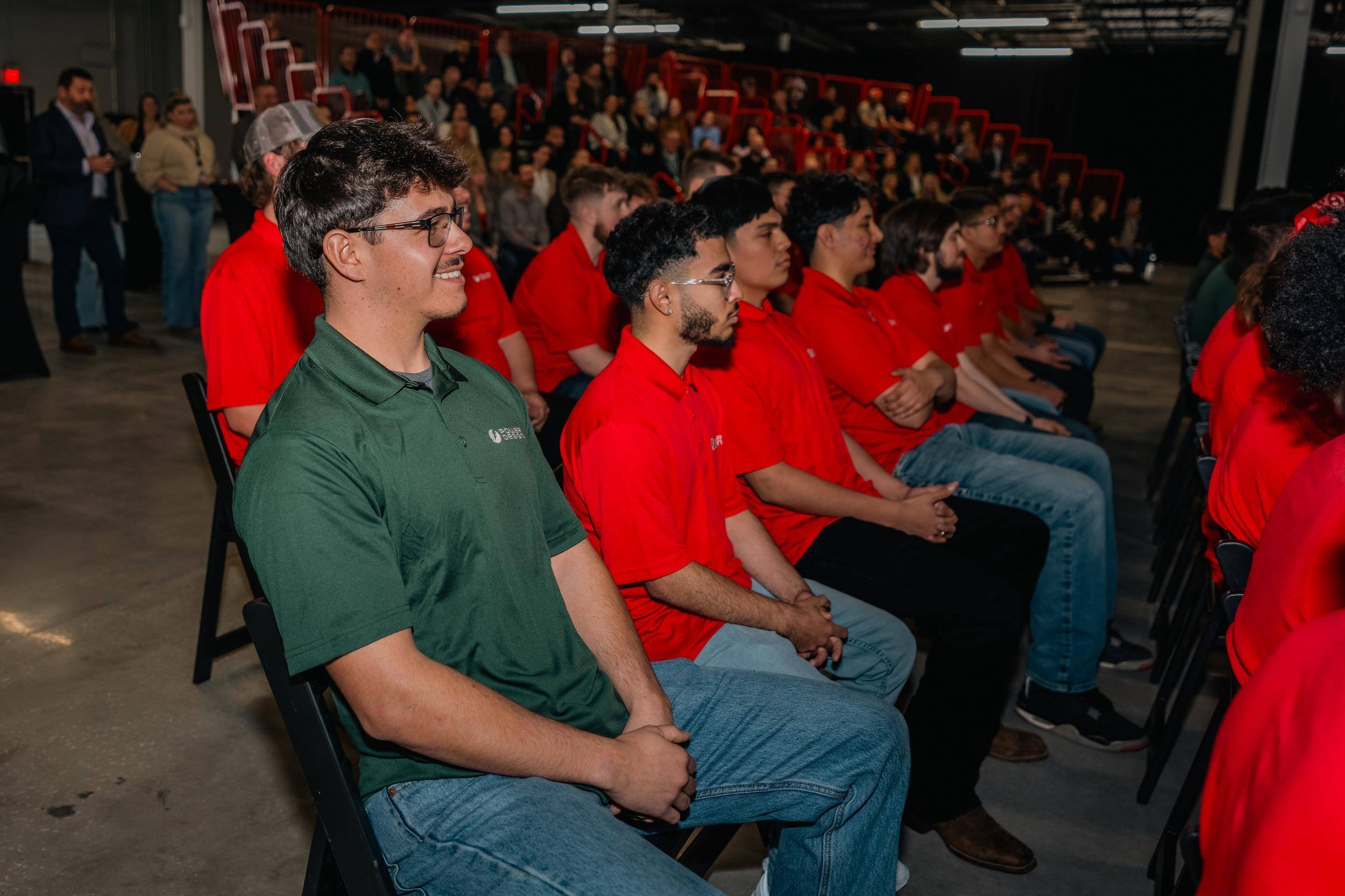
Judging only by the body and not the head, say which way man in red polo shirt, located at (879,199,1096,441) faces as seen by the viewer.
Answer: to the viewer's right

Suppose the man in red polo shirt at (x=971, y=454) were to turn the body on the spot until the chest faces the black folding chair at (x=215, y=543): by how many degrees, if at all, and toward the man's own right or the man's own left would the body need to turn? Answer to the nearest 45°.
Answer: approximately 135° to the man's own right

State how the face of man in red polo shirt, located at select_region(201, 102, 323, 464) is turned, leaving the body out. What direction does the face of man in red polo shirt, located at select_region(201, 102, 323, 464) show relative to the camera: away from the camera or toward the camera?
away from the camera

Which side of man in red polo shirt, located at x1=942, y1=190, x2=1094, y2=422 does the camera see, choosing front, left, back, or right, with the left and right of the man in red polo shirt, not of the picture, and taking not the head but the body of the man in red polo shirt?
right

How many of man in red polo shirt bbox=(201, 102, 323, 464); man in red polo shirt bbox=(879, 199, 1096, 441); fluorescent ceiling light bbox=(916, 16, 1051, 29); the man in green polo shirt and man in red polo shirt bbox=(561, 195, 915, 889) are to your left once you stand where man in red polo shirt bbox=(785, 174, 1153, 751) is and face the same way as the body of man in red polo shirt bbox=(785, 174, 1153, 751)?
2

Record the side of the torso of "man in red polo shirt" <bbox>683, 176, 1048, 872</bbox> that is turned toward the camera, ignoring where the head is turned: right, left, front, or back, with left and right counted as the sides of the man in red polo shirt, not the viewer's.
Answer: right

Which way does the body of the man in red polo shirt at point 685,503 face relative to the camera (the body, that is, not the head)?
to the viewer's right

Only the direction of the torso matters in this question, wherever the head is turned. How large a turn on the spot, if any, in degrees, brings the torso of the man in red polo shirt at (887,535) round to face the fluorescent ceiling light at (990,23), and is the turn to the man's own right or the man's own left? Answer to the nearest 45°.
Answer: approximately 90° to the man's own left

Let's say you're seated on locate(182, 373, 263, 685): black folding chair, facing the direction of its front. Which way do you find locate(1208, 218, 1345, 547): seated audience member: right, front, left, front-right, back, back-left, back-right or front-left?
front-right

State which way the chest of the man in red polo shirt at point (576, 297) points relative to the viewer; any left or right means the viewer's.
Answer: facing to the right of the viewer

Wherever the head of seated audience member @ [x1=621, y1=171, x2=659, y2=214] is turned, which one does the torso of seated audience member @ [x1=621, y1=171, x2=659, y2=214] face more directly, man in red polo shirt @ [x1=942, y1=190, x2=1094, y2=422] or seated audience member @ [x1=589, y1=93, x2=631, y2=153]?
the man in red polo shirt
